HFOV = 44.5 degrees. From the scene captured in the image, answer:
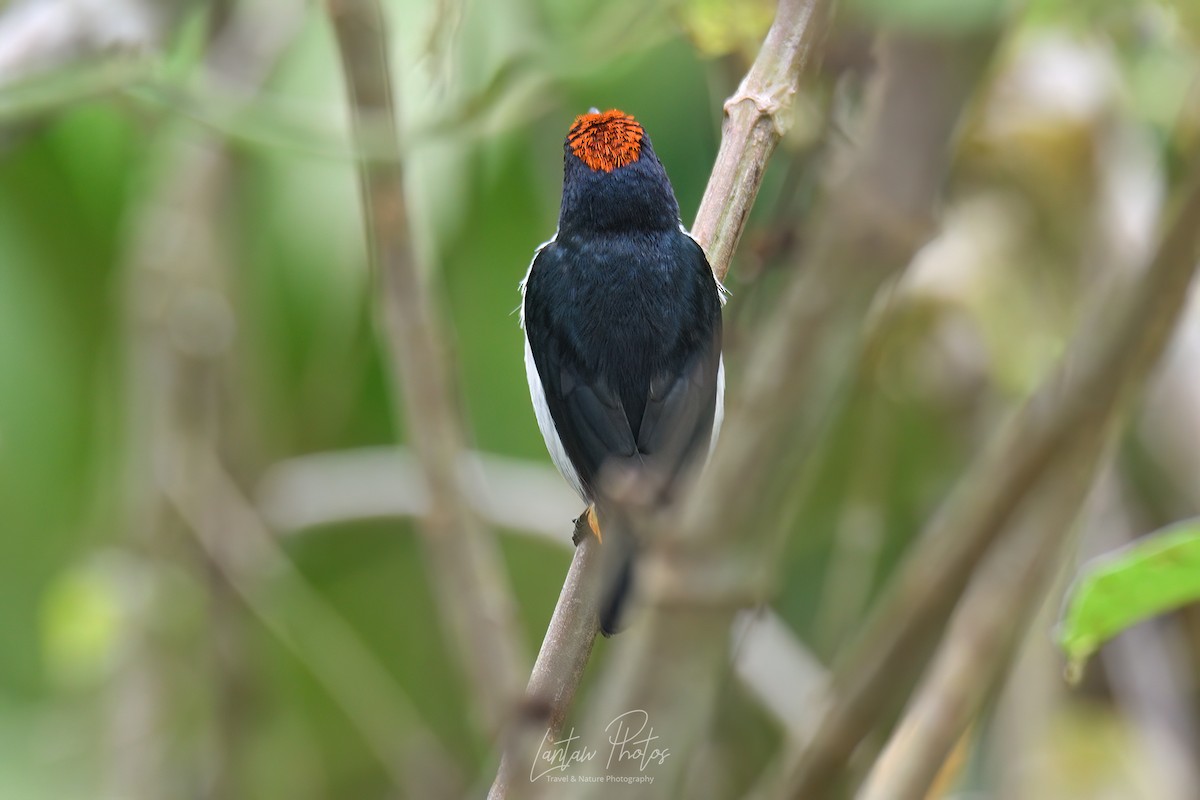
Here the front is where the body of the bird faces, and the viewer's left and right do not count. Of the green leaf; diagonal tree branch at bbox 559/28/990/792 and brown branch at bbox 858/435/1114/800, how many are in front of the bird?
0

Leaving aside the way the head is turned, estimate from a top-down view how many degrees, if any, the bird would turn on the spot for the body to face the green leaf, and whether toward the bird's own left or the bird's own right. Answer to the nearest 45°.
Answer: approximately 135° to the bird's own right

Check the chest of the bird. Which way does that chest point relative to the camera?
away from the camera

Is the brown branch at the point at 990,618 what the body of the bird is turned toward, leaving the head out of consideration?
no
